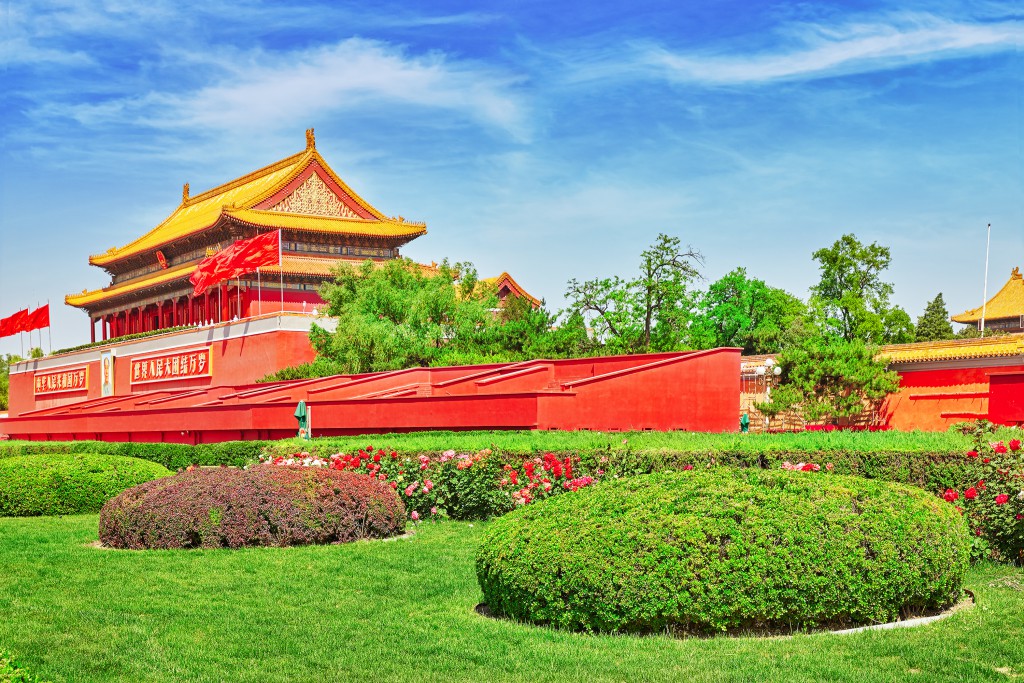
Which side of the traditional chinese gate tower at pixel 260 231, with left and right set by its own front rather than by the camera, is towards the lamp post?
left

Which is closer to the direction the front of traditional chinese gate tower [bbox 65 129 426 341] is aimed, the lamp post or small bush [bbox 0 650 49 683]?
the small bush

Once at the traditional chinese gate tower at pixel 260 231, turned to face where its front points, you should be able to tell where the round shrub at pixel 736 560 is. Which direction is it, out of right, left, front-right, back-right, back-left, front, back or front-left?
front-left

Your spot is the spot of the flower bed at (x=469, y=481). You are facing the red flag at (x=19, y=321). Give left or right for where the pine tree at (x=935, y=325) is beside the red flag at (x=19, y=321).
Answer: right

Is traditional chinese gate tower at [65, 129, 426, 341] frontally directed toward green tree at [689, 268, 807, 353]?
no

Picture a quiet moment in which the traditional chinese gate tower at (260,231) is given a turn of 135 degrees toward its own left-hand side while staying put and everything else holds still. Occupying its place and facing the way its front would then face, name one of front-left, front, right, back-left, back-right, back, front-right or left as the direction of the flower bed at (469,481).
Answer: right

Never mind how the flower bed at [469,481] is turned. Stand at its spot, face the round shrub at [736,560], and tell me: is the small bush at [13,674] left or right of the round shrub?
right

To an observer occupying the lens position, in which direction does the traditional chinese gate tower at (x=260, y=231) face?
facing the viewer and to the left of the viewer

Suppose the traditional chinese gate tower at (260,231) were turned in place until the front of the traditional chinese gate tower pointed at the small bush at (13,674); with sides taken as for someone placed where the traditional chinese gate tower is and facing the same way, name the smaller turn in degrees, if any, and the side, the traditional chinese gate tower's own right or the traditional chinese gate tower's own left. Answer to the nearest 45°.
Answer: approximately 45° to the traditional chinese gate tower's own left

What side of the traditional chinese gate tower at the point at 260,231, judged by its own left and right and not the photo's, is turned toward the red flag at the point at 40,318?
right

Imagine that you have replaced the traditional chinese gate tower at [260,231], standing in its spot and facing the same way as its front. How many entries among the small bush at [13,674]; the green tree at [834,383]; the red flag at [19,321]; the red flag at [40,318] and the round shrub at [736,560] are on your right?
2

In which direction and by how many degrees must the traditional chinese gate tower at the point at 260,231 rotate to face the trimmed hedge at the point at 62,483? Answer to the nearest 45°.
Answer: approximately 45° to its left

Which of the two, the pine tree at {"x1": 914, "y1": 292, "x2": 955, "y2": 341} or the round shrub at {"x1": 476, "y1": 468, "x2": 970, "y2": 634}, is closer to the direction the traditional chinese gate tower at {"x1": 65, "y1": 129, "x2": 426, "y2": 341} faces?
the round shrub

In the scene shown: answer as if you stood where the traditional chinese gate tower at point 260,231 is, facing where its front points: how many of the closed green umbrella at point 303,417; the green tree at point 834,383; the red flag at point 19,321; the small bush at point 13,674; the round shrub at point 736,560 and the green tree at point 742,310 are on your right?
1

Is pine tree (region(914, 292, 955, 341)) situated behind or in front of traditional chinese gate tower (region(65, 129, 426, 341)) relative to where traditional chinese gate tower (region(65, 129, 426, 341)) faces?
behind

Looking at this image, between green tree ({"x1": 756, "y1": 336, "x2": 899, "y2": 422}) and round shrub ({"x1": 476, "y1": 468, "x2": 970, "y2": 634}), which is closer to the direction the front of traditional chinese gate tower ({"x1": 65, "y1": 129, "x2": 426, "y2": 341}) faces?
the round shrub

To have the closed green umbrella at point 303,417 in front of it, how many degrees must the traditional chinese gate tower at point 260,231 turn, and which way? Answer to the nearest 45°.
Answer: approximately 45° to its left

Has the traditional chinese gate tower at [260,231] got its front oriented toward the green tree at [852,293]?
no

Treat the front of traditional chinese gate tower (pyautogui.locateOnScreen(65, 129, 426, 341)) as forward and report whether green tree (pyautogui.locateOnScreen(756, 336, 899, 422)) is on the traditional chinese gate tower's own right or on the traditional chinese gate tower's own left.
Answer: on the traditional chinese gate tower's own left
